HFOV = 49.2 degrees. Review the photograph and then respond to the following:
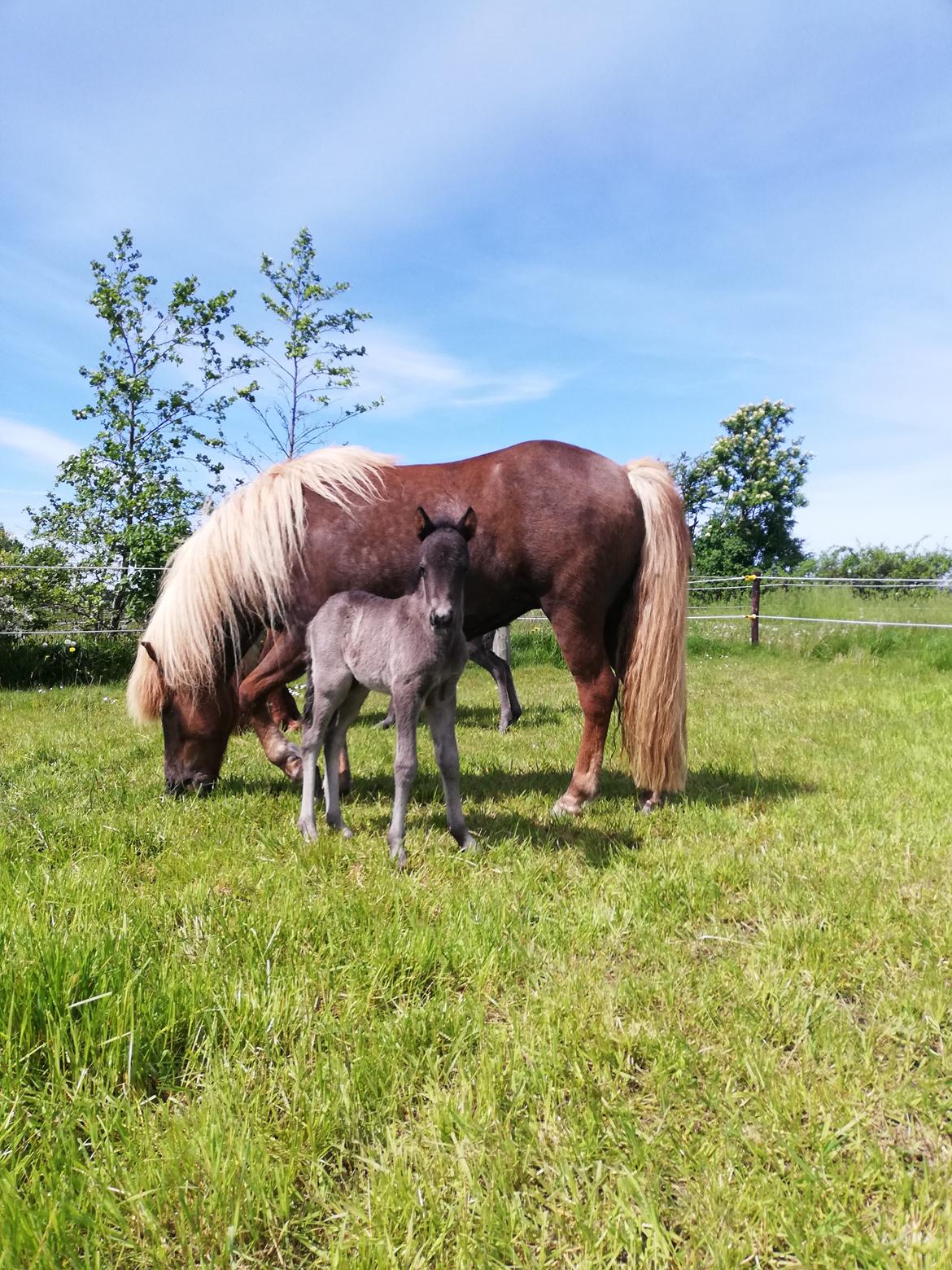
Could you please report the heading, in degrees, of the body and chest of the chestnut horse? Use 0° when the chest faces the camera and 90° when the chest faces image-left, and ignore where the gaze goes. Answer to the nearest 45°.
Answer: approximately 90°

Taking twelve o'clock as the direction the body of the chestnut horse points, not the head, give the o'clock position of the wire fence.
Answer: The wire fence is roughly at 4 o'clock from the chestnut horse.

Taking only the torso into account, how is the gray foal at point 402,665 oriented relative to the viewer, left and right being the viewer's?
facing the viewer and to the right of the viewer

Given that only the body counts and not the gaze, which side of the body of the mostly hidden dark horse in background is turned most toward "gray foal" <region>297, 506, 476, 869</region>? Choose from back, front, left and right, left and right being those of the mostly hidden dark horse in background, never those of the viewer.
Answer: left

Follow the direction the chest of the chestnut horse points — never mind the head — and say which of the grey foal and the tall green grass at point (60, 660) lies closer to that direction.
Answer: the tall green grass

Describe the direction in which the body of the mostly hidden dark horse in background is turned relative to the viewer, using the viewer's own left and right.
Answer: facing to the left of the viewer

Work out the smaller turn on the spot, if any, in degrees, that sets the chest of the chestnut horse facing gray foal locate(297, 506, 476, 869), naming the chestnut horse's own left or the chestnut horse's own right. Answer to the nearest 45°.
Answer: approximately 45° to the chestnut horse's own left
